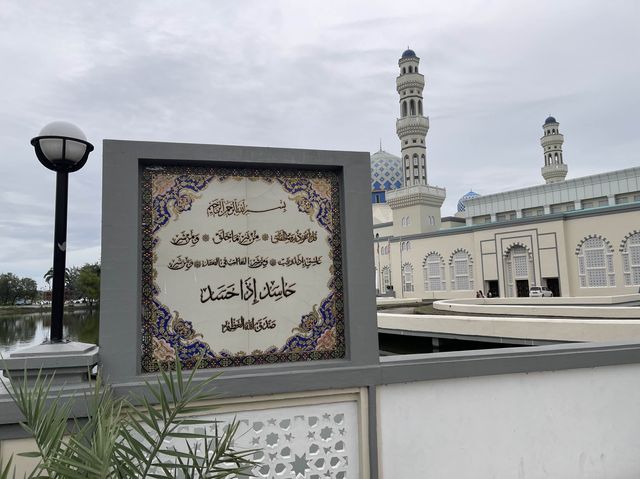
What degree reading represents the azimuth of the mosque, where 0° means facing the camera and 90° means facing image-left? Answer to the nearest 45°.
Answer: approximately 45°
